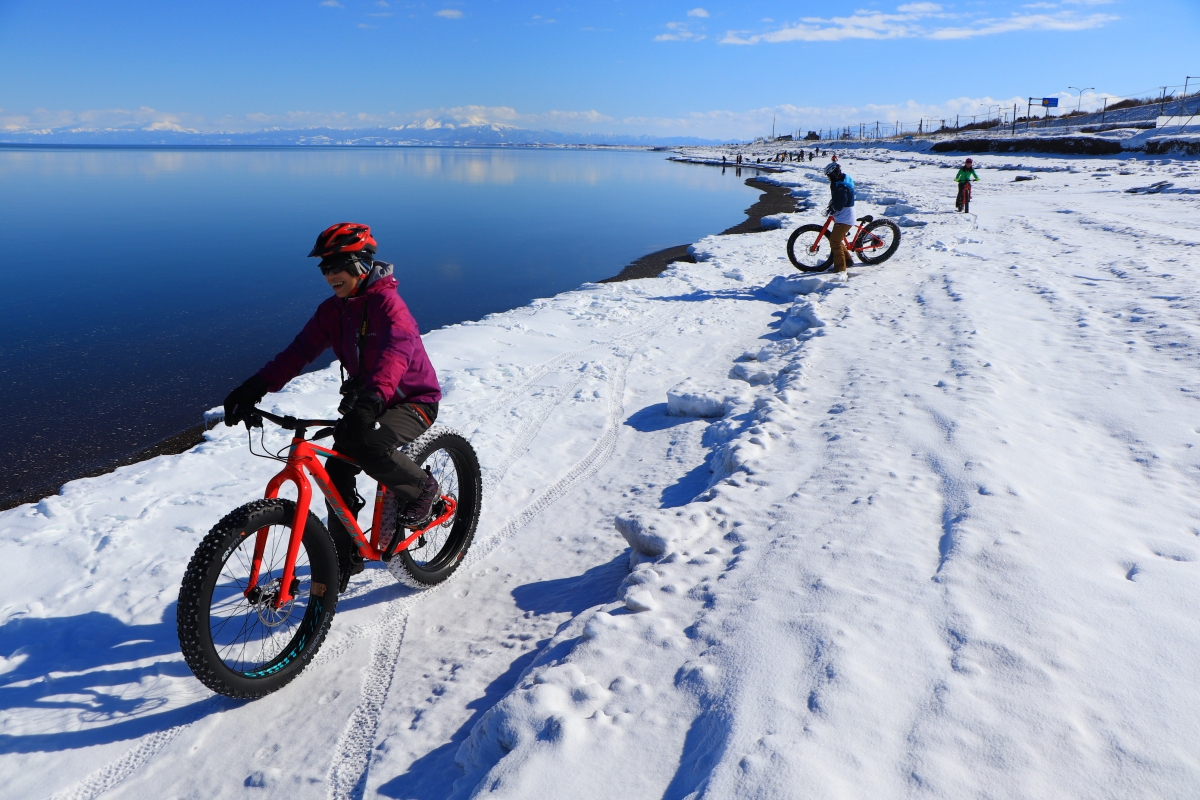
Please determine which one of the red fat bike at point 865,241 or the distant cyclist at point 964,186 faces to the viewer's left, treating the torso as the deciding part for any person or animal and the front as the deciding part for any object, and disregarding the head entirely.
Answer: the red fat bike

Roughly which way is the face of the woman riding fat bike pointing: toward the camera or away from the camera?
toward the camera

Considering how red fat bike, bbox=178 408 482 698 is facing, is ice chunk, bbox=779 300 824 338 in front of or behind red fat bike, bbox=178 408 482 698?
behind

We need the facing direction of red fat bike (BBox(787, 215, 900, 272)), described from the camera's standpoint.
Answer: facing to the left of the viewer

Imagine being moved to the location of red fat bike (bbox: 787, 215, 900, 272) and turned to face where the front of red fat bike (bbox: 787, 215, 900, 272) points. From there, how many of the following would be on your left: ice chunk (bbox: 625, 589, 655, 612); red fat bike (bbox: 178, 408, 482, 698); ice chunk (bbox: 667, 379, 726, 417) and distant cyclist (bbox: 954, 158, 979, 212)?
3

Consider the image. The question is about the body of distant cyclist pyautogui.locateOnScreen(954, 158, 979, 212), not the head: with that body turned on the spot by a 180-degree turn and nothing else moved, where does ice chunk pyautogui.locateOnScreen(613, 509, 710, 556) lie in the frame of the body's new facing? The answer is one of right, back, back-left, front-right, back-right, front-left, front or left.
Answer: back

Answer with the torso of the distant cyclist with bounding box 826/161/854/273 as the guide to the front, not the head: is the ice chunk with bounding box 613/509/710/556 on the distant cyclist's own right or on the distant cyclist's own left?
on the distant cyclist's own left

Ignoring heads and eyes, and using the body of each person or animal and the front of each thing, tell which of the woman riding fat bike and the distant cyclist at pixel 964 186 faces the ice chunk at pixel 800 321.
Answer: the distant cyclist

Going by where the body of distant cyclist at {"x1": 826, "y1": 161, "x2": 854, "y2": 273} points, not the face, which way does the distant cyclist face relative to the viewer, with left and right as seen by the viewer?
facing to the left of the viewer

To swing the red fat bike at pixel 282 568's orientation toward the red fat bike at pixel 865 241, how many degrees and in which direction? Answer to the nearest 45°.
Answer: approximately 180°

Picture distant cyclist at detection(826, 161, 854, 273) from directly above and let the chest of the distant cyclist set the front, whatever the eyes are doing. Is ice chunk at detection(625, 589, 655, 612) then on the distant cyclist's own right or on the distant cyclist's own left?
on the distant cyclist's own left

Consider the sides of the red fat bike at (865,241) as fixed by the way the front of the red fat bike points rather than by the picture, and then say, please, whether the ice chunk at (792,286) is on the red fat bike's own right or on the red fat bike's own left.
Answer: on the red fat bike's own left

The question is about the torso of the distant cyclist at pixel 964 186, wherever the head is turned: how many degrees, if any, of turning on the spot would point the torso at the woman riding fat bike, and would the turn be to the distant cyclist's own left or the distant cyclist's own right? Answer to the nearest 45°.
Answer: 0° — they already face them

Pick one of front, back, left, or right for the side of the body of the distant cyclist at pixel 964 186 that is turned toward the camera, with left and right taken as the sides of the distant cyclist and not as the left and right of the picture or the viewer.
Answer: front

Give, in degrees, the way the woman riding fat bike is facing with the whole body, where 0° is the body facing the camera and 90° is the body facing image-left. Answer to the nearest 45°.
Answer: approximately 45°

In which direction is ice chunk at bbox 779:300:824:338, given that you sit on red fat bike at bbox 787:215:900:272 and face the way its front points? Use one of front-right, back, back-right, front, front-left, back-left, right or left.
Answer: left

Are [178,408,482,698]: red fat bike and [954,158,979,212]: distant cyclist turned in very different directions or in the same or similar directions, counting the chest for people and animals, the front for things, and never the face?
same or similar directions

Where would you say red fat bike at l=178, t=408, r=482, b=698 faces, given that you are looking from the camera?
facing the viewer and to the left of the viewer

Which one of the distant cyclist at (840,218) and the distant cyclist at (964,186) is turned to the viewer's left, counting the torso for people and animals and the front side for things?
the distant cyclist at (840,218)
